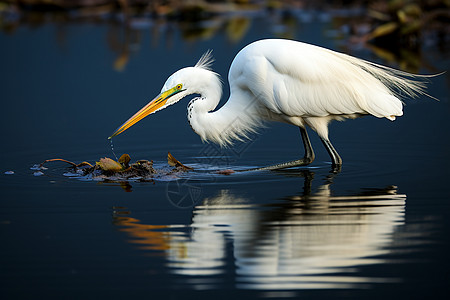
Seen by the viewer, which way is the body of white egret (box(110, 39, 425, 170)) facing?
to the viewer's left

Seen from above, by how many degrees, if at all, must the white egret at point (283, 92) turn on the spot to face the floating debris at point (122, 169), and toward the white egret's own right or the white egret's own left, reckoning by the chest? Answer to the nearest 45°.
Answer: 0° — it already faces it
